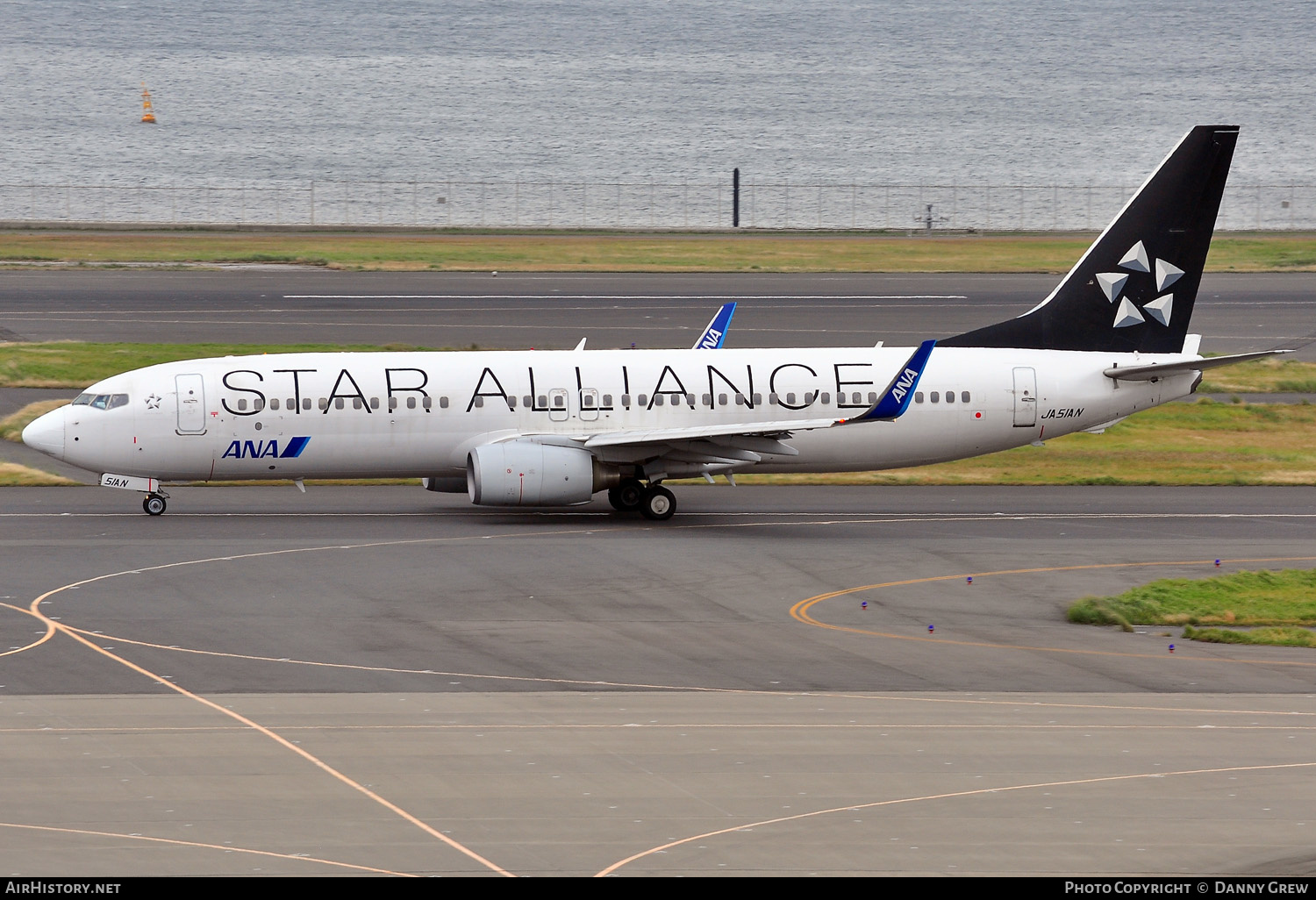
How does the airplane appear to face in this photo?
to the viewer's left
